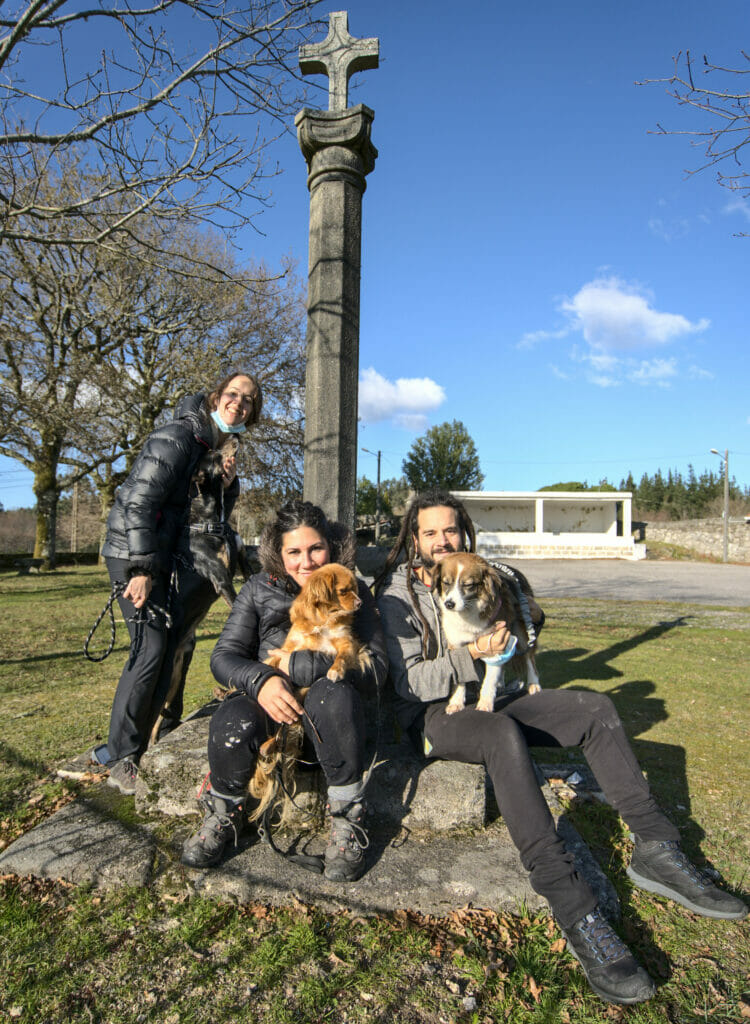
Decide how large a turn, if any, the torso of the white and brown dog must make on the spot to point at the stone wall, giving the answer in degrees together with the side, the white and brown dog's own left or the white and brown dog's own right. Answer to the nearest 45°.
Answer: approximately 135° to the white and brown dog's own right

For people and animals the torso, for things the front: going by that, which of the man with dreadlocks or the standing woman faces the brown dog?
the standing woman

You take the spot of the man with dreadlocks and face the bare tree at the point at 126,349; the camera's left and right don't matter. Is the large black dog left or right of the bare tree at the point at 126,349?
left

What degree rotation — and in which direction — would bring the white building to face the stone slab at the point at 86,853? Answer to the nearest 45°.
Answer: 0° — it already faces it

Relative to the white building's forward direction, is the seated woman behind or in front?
in front

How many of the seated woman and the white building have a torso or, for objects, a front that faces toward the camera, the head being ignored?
2

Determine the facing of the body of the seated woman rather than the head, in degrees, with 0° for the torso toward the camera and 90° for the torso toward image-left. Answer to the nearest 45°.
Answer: approximately 0°

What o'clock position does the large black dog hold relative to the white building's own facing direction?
The large black dog is roughly at 12 o'clock from the white building.
